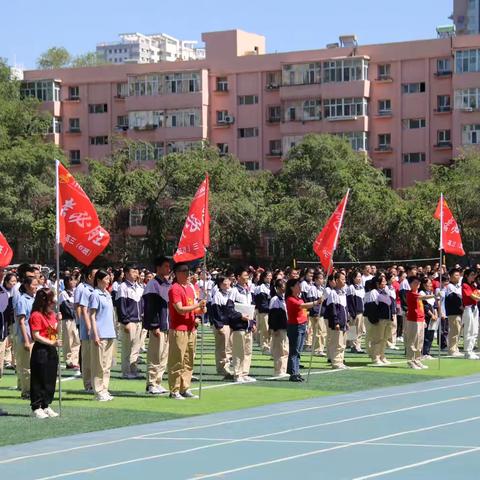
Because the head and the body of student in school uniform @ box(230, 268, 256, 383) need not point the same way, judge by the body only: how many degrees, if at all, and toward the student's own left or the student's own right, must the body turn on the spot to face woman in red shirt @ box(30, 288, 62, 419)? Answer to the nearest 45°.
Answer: approximately 90° to the student's own right

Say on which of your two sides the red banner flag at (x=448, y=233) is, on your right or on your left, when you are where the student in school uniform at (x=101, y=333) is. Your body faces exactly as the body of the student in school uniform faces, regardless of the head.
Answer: on your left

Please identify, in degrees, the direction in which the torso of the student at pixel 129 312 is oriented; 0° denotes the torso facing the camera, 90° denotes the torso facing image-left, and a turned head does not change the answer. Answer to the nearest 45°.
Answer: approximately 315°

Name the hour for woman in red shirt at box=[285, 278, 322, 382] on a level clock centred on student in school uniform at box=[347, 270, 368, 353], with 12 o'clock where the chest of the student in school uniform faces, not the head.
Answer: The woman in red shirt is roughly at 2 o'clock from the student in school uniform.

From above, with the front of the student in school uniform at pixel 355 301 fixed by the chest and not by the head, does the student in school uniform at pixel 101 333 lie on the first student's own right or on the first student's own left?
on the first student's own right
